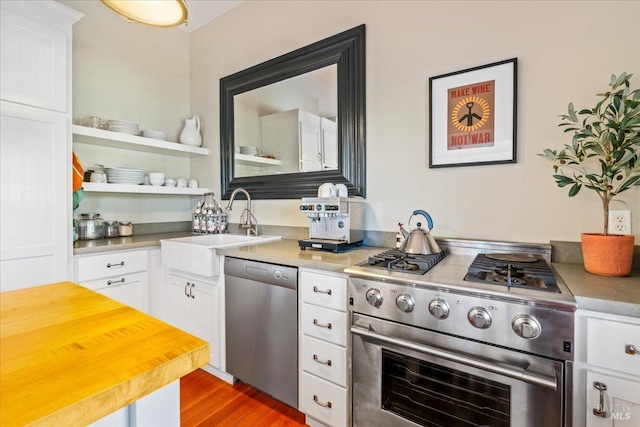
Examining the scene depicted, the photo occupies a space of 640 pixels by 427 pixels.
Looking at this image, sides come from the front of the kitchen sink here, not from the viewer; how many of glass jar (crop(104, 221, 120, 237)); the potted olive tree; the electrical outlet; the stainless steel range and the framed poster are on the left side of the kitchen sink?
4

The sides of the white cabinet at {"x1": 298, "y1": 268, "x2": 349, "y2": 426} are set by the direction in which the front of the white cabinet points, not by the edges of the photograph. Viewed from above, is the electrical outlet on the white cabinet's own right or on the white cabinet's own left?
on the white cabinet's own left

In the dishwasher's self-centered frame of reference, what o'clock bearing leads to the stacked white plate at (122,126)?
The stacked white plate is roughly at 3 o'clock from the dishwasher.

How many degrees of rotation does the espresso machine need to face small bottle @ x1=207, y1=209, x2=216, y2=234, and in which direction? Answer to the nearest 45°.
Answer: approximately 90° to its right

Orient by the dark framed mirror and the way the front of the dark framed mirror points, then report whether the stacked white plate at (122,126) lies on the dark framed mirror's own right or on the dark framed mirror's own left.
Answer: on the dark framed mirror's own right

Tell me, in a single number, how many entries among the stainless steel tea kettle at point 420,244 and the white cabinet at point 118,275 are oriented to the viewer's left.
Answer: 1

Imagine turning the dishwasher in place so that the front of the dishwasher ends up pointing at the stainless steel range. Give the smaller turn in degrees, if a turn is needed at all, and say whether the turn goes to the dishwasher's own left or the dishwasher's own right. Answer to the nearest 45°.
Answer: approximately 90° to the dishwasher's own left

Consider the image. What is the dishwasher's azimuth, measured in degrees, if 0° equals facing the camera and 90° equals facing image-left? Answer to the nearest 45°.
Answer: approximately 45°

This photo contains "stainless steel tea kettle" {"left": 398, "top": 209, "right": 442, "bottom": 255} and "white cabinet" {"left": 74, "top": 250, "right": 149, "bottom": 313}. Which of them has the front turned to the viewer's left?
the stainless steel tea kettle

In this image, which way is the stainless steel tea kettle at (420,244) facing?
to the viewer's left

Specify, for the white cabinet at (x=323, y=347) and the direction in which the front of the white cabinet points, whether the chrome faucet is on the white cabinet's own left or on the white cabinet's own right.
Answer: on the white cabinet's own right
